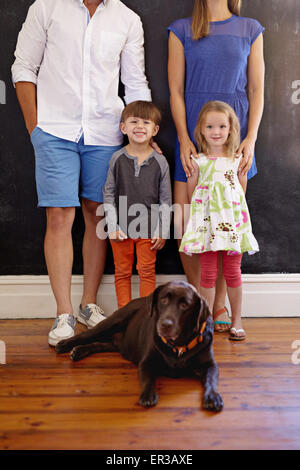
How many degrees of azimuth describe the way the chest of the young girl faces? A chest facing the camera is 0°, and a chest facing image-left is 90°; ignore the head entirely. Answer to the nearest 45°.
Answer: approximately 0°

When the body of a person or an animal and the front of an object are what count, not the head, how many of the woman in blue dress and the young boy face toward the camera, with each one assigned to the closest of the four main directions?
2

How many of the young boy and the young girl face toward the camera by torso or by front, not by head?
2
